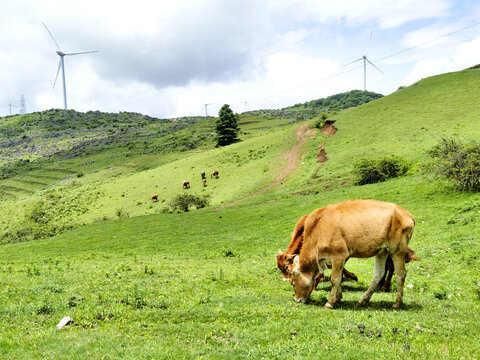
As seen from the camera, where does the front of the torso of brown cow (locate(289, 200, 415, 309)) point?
to the viewer's left

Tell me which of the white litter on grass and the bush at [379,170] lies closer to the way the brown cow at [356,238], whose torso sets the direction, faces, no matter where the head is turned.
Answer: the white litter on grass

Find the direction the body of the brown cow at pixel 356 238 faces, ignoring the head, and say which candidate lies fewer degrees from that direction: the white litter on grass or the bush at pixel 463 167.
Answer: the white litter on grass

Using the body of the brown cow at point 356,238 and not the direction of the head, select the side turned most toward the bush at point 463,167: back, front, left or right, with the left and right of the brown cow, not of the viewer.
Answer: right

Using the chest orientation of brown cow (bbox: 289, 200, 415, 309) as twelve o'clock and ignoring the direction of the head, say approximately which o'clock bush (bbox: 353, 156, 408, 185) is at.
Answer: The bush is roughly at 3 o'clock from the brown cow.

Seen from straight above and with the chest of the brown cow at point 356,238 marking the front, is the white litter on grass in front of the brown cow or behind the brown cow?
in front

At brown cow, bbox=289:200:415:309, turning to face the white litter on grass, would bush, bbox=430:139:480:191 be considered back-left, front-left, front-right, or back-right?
back-right
